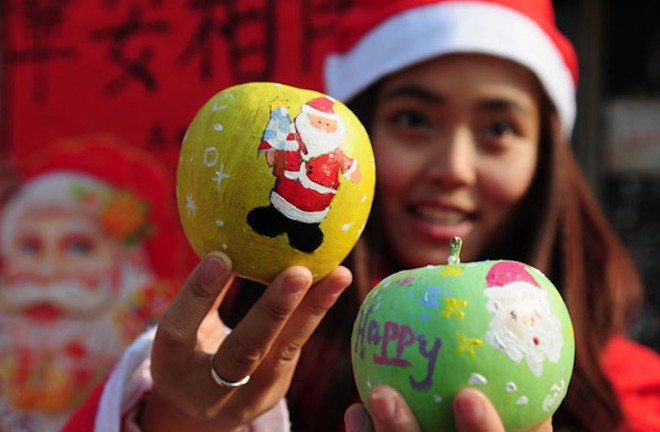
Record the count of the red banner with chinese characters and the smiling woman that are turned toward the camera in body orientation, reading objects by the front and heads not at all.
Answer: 2

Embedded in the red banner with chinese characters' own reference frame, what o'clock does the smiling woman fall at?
The smiling woman is roughly at 11 o'clock from the red banner with chinese characters.

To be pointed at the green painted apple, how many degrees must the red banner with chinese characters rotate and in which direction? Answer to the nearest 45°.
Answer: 0° — it already faces it

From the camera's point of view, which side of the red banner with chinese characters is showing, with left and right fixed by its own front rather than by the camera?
front

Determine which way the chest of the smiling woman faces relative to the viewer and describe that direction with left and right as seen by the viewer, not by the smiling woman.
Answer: facing the viewer
